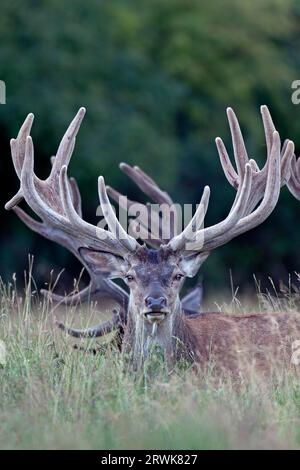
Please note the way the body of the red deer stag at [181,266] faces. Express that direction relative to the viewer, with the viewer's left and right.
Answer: facing the viewer and to the left of the viewer
